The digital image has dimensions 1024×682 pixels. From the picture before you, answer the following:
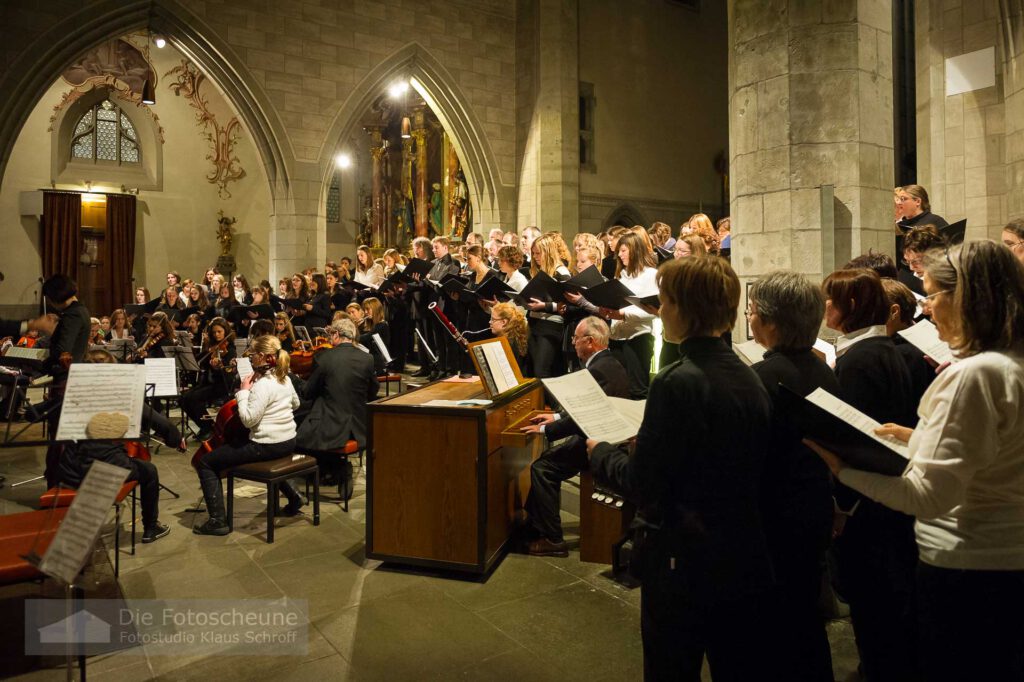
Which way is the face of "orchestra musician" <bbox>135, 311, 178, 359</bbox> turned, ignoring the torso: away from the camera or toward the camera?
toward the camera

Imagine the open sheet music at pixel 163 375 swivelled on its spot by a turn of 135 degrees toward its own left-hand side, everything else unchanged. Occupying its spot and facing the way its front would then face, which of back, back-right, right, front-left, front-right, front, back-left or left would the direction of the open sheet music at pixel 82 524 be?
back-right

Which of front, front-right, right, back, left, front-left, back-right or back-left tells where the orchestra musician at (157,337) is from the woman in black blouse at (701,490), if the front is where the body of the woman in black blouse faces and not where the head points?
front

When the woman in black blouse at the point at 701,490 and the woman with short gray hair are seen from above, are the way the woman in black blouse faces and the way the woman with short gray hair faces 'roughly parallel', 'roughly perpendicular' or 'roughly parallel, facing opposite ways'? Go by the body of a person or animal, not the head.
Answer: roughly parallel

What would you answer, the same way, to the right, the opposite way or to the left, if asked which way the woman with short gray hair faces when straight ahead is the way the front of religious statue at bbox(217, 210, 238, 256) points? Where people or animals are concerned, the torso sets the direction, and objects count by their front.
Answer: the opposite way

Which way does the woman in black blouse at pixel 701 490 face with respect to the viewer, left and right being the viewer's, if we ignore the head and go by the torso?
facing away from the viewer and to the left of the viewer

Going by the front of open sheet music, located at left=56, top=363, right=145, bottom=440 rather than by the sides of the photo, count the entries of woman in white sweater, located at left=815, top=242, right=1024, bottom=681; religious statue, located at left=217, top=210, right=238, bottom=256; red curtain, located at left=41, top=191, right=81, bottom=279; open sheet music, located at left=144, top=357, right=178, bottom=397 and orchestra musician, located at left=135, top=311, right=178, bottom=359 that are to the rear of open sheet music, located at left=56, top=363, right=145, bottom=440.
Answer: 4

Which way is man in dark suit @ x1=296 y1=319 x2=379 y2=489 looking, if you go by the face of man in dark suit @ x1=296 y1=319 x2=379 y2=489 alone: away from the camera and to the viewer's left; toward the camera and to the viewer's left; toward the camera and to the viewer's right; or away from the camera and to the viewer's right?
away from the camera and to the viewer's left

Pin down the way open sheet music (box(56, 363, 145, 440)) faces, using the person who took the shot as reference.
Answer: facing the viewer

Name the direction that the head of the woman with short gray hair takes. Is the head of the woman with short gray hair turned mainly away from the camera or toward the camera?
away from the camera

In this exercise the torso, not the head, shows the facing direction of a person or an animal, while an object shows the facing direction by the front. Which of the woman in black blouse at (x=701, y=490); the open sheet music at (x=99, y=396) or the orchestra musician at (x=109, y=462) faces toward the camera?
the open sheet music

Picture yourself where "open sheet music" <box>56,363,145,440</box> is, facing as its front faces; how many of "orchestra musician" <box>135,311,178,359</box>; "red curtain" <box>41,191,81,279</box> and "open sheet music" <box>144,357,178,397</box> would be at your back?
3

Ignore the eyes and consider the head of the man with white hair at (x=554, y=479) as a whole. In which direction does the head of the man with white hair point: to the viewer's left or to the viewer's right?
to the viewer's left

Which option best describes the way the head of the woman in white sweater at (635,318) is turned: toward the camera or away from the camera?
toward the camera

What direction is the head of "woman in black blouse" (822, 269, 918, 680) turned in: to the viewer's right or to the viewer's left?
to the viewer's left
